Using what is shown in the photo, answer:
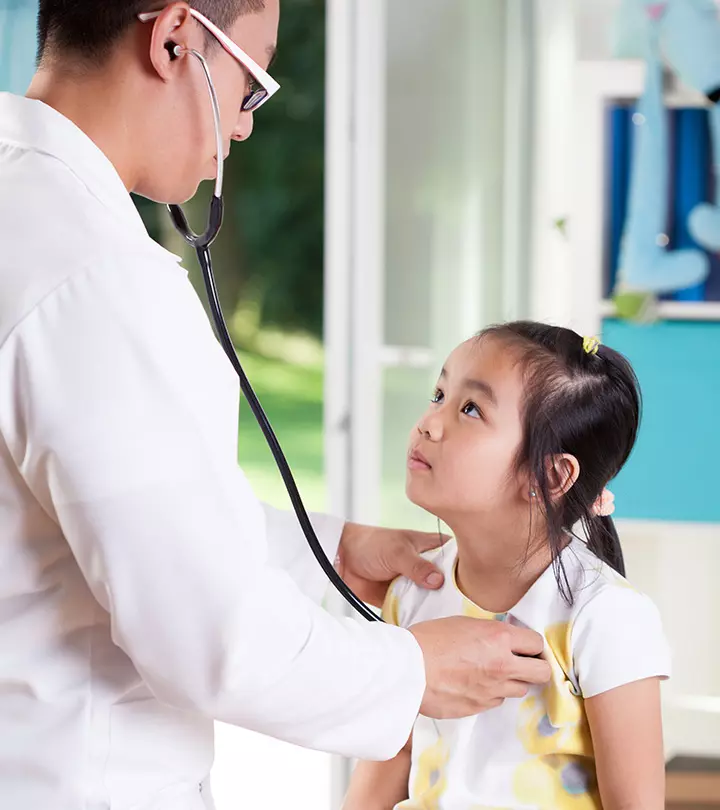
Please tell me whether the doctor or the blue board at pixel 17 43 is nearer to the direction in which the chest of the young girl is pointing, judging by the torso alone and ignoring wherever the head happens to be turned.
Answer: the doctor

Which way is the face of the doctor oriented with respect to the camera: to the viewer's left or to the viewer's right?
to the viewer's right

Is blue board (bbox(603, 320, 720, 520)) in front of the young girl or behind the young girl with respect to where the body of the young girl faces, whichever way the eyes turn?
behind

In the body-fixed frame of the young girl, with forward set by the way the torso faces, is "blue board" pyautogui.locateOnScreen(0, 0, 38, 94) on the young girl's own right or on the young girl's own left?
on the young girl's own right

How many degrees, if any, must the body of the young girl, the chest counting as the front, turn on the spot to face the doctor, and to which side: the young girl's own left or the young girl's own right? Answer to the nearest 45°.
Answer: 0° — they already face them

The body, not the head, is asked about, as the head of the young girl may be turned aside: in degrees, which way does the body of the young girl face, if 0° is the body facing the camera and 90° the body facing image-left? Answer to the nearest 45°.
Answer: approximately 45°

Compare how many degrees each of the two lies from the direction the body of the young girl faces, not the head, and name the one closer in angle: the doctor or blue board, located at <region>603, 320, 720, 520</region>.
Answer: the doctor

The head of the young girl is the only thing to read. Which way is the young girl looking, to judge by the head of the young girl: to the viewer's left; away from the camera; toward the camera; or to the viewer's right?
to the viewer's left
